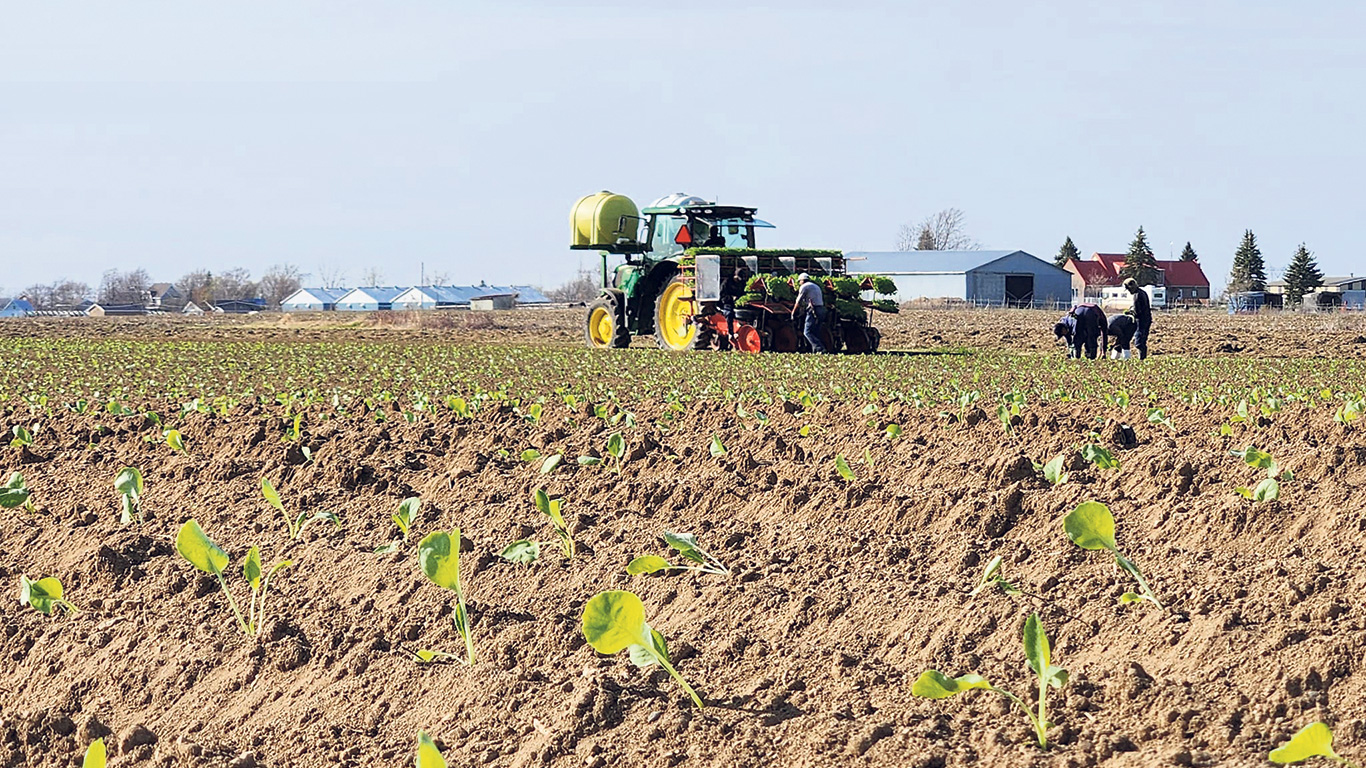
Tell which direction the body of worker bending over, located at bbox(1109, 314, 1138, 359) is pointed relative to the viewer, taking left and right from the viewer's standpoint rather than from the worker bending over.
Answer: facing to the left of the viewer

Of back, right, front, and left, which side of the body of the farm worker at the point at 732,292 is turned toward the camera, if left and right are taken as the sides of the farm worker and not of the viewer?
right

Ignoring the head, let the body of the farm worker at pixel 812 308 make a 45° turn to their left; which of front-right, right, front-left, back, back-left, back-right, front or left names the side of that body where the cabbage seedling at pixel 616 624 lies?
left

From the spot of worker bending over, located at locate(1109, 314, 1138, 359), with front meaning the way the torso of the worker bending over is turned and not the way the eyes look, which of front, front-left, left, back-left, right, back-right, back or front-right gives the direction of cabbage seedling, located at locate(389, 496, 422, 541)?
left

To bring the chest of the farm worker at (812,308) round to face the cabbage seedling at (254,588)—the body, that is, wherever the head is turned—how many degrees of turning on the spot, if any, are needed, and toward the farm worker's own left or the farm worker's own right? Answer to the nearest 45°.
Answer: approximately 135° to the farm worker's own left

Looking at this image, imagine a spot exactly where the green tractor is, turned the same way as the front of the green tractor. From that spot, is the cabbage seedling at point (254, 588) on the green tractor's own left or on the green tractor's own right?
on the green tractor's own left

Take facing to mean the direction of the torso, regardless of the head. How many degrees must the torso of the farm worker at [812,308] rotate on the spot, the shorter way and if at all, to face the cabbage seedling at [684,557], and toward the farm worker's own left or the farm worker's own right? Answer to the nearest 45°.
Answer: approximately 135° to the farm worker's own left

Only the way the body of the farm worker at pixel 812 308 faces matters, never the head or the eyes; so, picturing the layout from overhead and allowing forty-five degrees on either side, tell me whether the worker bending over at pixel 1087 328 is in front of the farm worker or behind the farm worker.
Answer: behind

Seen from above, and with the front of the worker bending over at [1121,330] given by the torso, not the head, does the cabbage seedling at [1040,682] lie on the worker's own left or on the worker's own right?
on the worker's own left
